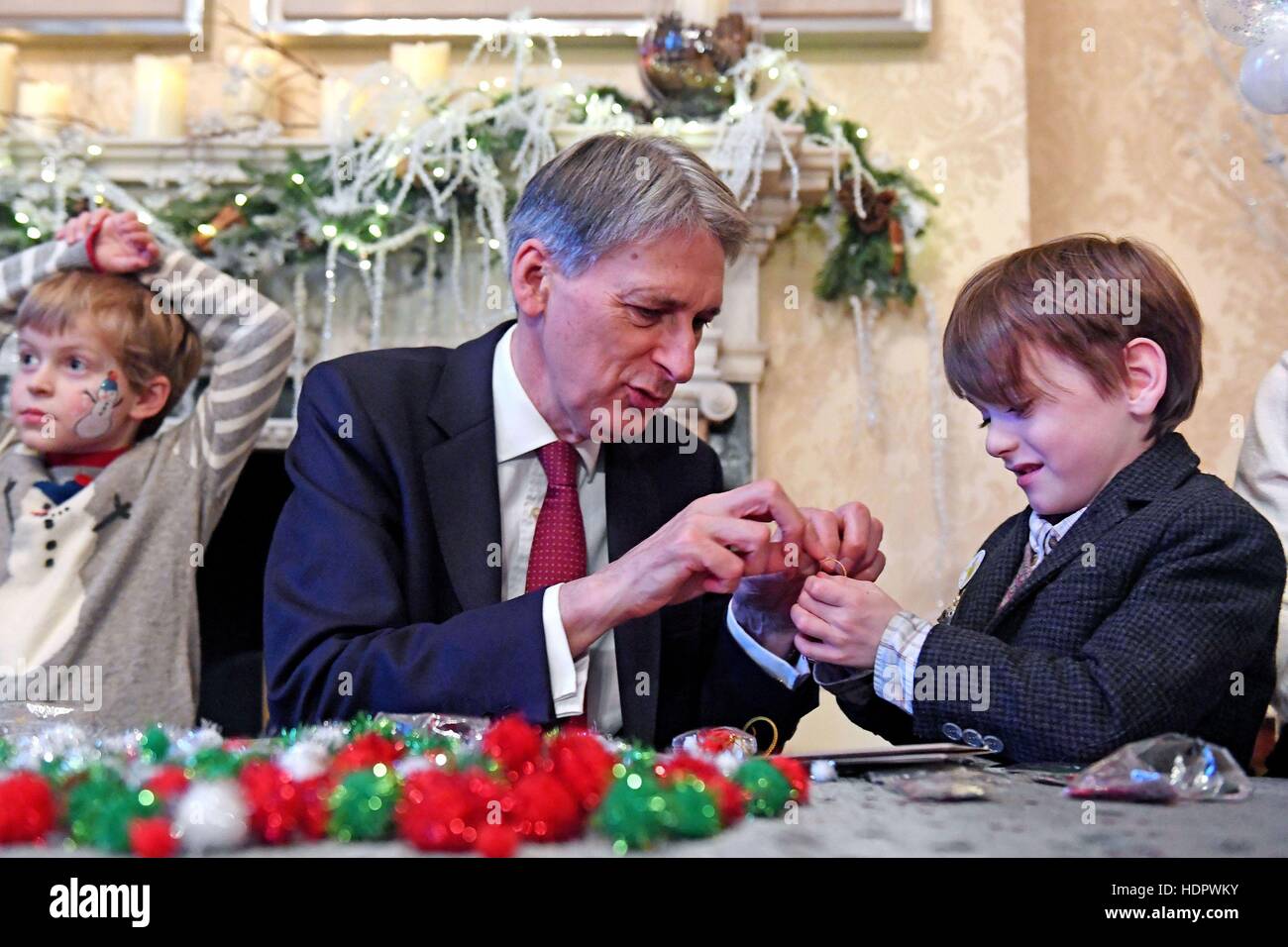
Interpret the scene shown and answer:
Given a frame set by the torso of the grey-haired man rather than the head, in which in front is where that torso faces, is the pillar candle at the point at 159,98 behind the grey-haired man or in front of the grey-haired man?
behind

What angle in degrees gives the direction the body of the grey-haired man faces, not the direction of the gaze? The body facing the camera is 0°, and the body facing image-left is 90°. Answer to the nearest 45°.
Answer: approximately 315°

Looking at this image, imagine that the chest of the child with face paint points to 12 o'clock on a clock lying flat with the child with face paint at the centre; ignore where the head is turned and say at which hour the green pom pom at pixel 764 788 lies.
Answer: The green pom pom is roughly at 10 o'clock from the child with face paint.

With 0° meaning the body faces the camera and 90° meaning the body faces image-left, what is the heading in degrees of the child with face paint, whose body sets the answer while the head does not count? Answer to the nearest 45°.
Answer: approximately 45°

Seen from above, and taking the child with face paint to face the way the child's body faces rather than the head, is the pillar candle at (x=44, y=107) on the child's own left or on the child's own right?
on the child's own right

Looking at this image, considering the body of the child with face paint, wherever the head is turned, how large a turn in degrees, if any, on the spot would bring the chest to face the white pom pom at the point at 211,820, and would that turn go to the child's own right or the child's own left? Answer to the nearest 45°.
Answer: approximately 45° to the child's own left

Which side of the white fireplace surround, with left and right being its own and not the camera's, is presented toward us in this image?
front

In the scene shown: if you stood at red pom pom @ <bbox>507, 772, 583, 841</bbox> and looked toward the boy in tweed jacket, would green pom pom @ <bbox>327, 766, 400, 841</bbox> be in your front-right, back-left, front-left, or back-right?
back-left

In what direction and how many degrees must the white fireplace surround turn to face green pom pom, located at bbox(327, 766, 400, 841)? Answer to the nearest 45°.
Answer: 0° — it already faces it

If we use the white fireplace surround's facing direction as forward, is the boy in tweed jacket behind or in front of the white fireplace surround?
in front

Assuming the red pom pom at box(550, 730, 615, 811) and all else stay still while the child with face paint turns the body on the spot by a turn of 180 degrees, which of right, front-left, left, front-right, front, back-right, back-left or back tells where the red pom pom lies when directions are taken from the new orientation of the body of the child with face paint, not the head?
back-right

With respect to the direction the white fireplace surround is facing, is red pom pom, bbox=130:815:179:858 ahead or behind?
ahead

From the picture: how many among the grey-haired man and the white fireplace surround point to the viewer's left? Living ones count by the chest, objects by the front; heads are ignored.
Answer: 0
